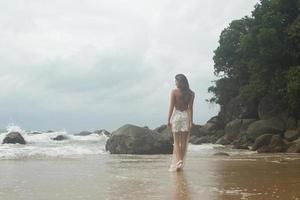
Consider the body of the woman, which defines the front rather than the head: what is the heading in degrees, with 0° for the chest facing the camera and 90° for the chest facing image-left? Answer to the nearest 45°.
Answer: approximately 180°

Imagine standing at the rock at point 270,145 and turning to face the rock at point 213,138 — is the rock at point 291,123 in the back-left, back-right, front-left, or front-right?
front-right

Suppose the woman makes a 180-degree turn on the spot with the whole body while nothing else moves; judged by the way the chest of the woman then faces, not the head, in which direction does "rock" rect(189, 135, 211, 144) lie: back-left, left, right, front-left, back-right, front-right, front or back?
back

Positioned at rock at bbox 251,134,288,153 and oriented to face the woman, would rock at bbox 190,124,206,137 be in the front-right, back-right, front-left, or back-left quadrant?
back-right

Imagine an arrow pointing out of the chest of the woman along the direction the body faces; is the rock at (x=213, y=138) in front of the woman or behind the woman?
in front

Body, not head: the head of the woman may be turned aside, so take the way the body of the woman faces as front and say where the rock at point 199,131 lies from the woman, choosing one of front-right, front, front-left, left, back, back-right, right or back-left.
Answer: front

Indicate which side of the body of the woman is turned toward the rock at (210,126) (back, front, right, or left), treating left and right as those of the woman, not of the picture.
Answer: front

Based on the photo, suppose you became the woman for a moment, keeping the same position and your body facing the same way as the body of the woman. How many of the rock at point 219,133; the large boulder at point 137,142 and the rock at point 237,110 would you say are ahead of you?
3

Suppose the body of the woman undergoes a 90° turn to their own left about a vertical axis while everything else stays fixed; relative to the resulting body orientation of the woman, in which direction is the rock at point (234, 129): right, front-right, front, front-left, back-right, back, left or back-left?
right

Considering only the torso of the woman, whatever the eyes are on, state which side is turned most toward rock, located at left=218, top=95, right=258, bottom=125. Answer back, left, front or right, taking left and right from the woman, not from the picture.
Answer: front

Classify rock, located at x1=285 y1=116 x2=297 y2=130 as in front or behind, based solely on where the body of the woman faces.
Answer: in front

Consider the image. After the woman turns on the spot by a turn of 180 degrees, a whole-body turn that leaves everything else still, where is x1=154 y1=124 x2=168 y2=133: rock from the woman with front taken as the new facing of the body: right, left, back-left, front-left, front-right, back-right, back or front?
back
